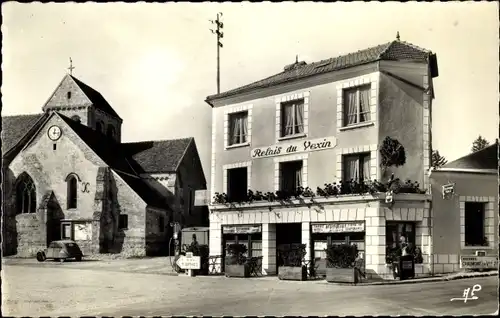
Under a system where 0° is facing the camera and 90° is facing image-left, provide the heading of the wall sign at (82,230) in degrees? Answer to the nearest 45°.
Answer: approximately 0°

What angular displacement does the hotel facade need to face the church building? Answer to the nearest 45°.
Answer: approximately 90° to its right

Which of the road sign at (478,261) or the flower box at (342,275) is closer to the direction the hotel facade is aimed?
the flower box

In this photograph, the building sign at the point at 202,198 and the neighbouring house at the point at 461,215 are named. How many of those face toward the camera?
2

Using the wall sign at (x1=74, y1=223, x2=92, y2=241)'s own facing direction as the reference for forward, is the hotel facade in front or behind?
in front

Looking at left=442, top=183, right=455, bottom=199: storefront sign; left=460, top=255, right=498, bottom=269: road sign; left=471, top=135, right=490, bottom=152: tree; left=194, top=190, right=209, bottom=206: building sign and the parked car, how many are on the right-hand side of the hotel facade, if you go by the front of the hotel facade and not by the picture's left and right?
2
